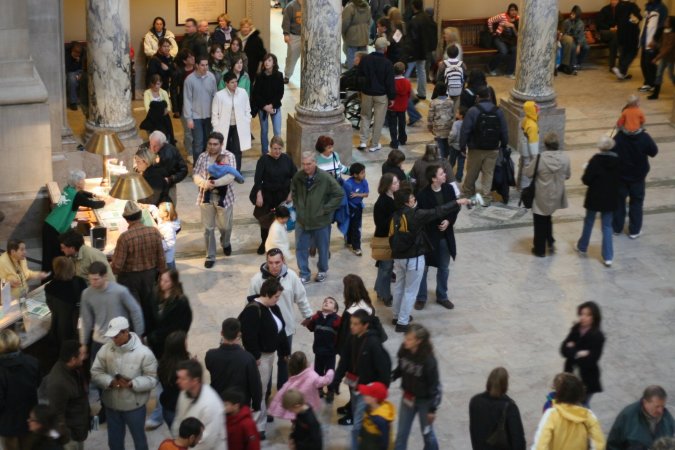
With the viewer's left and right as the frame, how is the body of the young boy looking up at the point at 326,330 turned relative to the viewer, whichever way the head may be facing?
facing the viewer

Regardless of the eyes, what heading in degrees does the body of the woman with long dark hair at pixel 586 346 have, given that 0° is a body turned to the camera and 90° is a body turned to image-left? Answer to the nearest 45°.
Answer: approximately 45°

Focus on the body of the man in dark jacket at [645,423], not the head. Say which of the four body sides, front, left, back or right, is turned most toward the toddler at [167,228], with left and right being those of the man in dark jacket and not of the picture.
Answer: back

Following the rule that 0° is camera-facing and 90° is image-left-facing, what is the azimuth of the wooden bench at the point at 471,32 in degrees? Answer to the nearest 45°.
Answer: approximately 0°

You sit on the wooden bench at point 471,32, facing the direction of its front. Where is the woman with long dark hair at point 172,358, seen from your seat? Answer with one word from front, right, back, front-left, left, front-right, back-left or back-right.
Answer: front

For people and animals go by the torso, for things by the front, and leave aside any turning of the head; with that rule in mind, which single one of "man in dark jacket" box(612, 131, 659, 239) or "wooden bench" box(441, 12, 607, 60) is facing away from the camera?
the man in dark jacket

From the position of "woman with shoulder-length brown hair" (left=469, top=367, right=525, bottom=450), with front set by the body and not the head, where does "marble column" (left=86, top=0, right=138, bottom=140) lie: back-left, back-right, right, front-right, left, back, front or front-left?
front-left

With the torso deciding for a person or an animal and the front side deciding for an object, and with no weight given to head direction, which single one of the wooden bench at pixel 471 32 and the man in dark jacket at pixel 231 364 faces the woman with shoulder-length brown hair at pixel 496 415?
the wooden bench

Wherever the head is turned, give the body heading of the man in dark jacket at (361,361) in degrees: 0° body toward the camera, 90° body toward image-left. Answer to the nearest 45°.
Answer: approximately 45°

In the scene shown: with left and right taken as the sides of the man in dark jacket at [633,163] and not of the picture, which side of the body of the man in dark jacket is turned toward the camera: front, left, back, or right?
back

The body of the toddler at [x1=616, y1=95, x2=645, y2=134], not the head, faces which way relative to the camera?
away from the camera

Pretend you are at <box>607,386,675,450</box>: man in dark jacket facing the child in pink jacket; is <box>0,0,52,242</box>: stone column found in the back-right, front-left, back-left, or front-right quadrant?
front-right

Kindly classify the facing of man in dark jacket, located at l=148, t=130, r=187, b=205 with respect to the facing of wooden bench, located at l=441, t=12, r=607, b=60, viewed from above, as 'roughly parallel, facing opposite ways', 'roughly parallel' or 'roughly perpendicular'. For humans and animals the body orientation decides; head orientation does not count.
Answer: roughly perpendicular

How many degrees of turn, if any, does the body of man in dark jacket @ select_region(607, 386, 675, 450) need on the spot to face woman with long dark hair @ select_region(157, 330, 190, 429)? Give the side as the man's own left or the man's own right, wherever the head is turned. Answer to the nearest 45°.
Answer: approximately 135° to the man's own right

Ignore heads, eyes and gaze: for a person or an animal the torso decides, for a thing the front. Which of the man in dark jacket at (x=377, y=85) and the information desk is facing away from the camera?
the man in dark jacket

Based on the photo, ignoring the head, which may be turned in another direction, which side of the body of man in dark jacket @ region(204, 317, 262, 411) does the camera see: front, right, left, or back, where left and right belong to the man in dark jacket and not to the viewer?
back

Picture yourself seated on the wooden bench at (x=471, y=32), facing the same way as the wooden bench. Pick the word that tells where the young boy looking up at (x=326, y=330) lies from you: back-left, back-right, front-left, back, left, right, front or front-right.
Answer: front

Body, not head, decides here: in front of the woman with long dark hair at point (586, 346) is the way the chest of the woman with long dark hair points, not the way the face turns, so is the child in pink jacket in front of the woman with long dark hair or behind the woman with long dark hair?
in front
